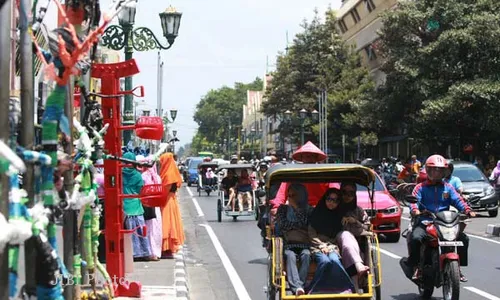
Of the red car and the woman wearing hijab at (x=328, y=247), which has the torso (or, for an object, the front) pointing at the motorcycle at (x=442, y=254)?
the red car

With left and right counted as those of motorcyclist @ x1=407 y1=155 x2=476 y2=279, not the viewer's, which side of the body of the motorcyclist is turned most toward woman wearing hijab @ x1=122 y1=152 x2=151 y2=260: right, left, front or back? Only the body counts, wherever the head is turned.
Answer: right

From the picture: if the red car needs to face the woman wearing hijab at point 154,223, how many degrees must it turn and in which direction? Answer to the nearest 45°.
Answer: approximately 45° to its right

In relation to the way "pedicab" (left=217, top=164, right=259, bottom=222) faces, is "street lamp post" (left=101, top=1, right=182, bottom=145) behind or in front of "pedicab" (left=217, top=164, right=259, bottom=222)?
in front

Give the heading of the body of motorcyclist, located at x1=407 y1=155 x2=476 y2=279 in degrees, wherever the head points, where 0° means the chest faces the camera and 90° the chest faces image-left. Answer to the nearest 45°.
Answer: approximately 0°

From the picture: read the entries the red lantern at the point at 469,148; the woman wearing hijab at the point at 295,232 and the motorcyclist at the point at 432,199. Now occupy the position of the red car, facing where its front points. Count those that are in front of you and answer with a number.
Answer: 2

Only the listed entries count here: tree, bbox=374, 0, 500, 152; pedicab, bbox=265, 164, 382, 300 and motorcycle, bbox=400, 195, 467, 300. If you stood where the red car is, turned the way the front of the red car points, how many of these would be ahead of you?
2

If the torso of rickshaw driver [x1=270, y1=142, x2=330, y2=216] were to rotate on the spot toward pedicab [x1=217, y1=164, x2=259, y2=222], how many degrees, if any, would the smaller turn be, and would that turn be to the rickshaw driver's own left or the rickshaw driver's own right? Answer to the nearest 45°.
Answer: approximately 180°
